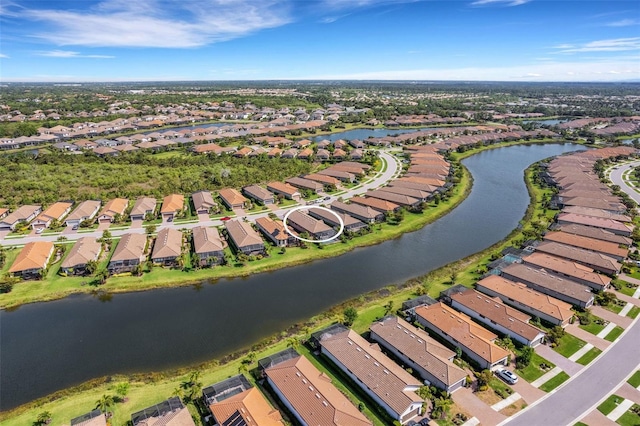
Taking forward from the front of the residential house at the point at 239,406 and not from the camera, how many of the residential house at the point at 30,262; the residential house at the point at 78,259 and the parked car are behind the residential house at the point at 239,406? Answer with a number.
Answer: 2

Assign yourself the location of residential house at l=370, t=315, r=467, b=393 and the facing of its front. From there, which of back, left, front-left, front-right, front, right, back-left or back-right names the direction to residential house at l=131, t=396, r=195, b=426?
right

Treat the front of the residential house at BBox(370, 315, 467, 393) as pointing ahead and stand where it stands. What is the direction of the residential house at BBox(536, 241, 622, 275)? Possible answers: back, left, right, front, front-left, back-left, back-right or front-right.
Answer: left

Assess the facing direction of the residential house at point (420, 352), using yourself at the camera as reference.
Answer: facing the viewer and to the right of the viewer

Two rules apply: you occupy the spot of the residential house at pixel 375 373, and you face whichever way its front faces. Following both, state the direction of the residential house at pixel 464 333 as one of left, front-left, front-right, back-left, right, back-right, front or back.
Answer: left

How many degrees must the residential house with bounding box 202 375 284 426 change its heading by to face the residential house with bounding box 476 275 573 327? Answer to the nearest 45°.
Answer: approximately 45° to its left

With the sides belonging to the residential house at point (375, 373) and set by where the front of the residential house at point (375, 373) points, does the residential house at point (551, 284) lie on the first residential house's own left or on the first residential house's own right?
on the first residential house's own left

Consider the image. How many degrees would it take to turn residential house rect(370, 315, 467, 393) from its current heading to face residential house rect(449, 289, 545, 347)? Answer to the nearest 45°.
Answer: approximately 90° to its left

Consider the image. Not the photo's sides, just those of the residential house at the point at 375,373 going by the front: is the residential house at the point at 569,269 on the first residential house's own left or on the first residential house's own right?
on the first residential house's own left

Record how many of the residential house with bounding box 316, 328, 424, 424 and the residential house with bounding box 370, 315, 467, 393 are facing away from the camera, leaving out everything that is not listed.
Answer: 0

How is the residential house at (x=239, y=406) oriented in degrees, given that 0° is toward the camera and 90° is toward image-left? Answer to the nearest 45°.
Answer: approximately 315°

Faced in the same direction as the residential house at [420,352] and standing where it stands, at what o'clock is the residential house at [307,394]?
the residential house at [307,394] is roughly at 3 o'clock from the residential house at [420,352].

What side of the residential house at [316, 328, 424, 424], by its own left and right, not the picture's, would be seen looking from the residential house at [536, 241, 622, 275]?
left

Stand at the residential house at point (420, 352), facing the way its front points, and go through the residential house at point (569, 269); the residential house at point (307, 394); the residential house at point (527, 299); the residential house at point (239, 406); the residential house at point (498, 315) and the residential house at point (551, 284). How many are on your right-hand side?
2

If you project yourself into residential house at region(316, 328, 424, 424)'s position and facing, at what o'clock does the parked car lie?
The parked car is roughly at 10 o'clock from the residential house.
